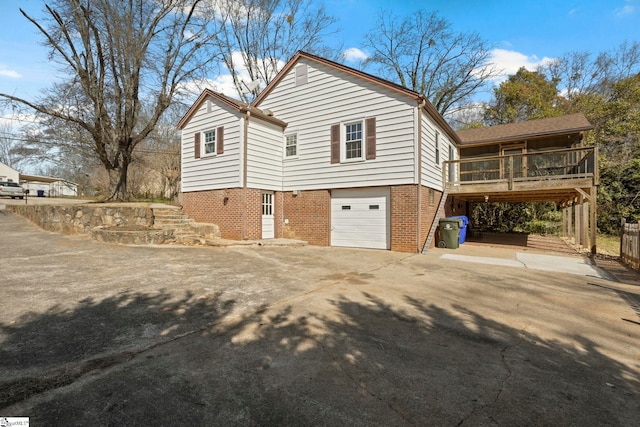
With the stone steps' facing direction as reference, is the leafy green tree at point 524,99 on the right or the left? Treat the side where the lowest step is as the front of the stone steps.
on its left

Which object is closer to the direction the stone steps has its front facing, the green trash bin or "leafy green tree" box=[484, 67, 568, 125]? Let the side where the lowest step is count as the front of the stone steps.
the green trash bin

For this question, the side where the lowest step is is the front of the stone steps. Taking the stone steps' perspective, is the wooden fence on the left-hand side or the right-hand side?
on its left

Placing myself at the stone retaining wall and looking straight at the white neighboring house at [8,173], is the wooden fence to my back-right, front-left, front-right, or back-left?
back-right

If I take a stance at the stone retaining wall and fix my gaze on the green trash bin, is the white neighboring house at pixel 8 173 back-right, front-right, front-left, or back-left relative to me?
back-left

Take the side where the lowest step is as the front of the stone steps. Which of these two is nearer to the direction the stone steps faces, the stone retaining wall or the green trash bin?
the green trash bin

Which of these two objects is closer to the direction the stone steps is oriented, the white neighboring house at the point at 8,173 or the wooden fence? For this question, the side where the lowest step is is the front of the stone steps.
the wooden fence
